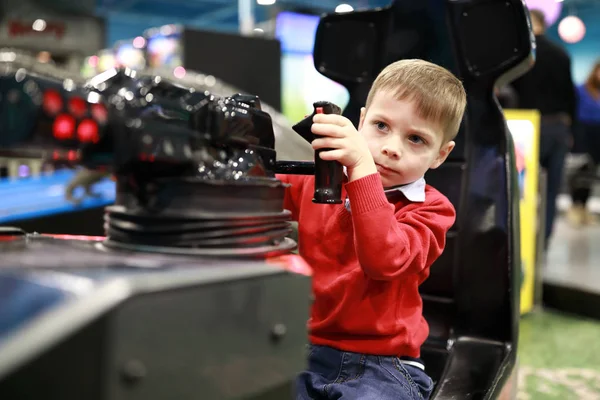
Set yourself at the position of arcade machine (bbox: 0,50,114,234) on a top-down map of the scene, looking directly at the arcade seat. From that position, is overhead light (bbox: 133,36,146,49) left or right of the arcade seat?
left

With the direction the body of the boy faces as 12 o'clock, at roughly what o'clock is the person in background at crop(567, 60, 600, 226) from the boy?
The person in background is roughly at 5 o'clock from the boy.

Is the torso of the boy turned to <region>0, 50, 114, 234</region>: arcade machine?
yes

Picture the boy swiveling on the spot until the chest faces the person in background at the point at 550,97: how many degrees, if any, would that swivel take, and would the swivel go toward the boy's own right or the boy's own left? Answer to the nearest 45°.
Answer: approximately 135° to the boy's own right

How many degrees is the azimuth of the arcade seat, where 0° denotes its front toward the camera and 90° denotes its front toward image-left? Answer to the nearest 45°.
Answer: approximately 45°

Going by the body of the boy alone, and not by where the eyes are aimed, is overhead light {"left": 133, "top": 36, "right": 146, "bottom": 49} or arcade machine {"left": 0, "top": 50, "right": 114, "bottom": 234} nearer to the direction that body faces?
the arcade machine

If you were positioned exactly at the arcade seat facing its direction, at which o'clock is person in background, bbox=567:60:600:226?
The person in background is roughly at 5 o'clock from the arcade seat.

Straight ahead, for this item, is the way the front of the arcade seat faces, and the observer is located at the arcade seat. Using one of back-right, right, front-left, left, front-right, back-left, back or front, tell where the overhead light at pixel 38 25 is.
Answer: right

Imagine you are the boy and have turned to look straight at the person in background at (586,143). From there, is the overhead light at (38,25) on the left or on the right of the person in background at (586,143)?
left

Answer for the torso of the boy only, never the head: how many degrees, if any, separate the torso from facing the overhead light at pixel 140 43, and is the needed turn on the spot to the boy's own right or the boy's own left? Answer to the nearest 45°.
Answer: approximately 90° to the boy's own right

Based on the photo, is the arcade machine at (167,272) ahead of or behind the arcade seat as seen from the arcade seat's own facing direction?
ahead
